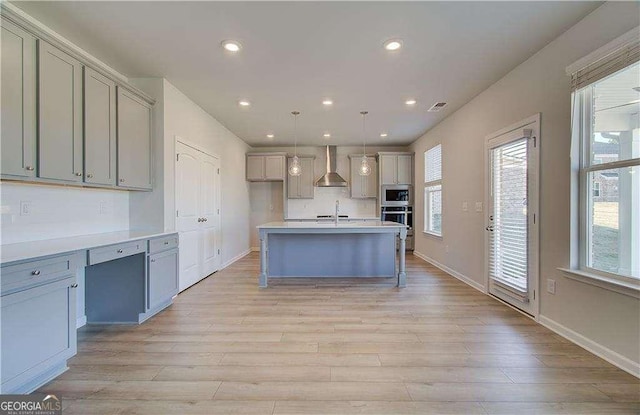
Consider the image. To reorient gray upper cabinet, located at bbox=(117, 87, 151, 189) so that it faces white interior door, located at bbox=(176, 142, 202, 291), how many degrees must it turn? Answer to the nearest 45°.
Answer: approximately 90° to its left

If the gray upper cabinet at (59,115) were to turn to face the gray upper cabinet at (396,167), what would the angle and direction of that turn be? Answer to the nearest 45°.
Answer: approximately 45° to its left

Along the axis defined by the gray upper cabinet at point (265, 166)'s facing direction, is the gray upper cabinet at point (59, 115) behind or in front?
in front

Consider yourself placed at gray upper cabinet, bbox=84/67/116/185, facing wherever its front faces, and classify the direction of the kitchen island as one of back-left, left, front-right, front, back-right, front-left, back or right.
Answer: front-left

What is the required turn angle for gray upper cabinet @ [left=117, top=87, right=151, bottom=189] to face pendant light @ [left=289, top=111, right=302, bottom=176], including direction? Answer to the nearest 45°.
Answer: approximately 45° to its left

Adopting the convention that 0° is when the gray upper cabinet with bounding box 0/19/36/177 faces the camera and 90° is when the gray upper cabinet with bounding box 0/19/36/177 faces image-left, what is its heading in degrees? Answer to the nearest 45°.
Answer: approximately 315°

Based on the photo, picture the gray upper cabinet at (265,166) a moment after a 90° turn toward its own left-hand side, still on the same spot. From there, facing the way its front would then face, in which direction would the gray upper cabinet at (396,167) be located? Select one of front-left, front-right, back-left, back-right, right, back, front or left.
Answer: front

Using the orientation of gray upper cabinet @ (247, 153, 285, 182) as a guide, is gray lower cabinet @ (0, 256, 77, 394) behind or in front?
in front

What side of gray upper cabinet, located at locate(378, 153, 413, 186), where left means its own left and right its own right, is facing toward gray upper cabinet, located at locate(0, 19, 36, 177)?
front

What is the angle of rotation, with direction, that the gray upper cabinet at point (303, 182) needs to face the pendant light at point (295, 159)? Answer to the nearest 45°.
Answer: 0° — it already faces it
